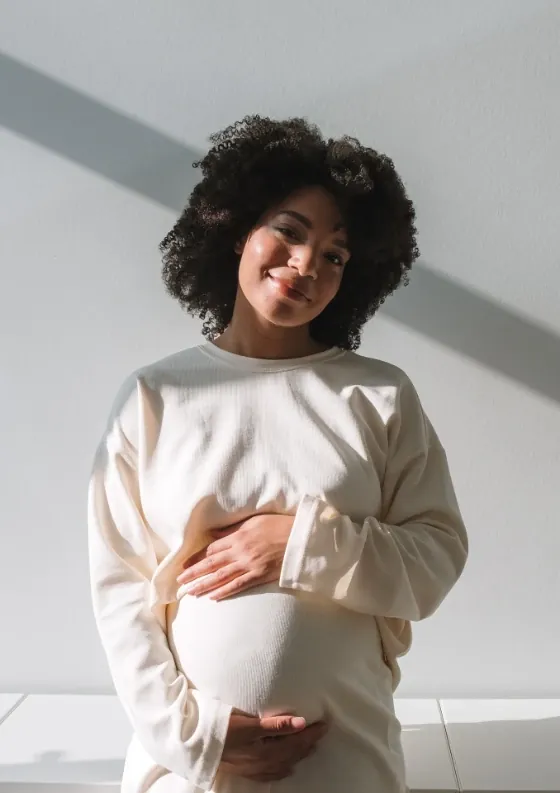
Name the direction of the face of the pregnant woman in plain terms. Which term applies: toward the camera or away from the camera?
toward the camera

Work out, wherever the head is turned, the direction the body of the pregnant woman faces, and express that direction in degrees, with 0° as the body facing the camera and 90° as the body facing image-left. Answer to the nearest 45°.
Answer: approximately 0°
